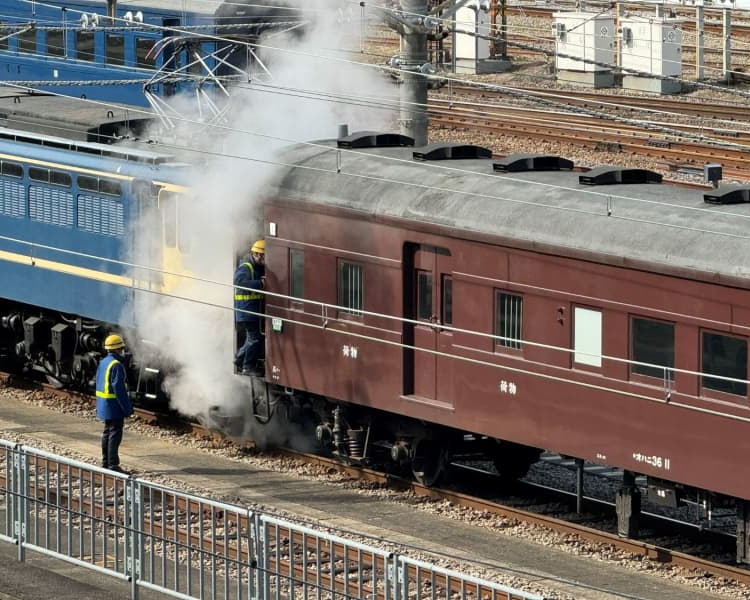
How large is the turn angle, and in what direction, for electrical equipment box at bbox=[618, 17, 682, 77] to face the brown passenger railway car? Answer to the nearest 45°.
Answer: approximately 45° to its left

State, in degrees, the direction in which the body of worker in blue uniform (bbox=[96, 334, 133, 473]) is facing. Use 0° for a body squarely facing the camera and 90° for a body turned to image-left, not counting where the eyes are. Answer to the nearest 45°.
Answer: approximately 225°

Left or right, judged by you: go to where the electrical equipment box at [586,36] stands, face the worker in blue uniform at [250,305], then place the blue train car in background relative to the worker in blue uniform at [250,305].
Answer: right

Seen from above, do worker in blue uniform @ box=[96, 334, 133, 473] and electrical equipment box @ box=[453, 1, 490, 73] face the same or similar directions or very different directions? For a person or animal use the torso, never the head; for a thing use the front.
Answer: very different directions

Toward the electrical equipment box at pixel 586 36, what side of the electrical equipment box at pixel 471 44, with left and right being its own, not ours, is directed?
left

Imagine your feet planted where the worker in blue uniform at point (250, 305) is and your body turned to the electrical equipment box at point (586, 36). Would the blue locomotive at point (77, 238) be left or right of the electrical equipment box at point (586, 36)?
left
